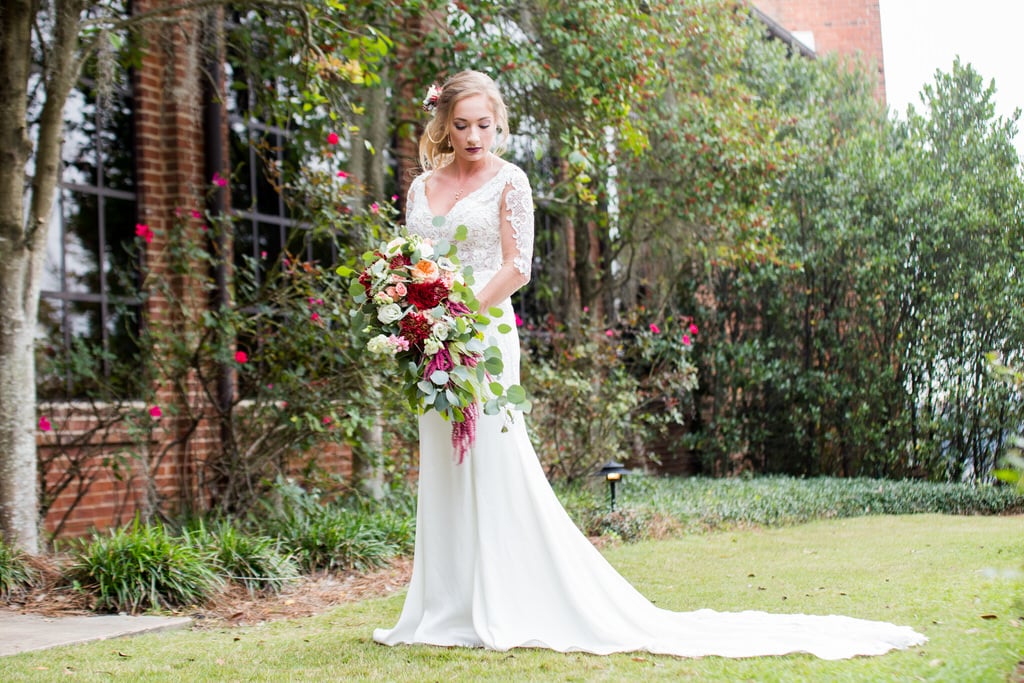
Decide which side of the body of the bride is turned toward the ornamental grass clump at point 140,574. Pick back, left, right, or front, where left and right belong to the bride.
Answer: right

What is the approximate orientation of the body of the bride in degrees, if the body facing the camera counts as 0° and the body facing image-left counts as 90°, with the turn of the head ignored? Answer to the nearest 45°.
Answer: approximately 45°

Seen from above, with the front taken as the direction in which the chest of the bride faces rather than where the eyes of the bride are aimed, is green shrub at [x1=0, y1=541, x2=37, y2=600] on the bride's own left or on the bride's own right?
on the bride's own right

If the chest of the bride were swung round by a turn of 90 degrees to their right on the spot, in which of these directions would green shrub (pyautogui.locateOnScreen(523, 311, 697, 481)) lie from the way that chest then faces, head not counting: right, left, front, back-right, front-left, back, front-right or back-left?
front-right

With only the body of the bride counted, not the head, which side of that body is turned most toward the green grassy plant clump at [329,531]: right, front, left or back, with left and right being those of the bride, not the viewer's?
right

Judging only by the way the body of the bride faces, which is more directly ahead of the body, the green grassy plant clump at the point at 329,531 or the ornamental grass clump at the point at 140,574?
the ornamental grass clump

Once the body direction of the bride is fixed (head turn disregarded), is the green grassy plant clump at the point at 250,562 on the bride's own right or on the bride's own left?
on the bride's own right
